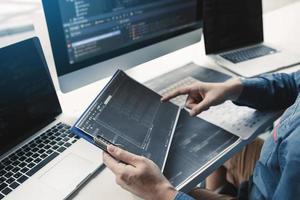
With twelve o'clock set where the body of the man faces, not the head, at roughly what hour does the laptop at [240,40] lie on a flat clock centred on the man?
The laptop is roughly at 3 o'clock from the man.

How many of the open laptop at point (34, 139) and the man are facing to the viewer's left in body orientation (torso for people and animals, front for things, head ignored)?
1

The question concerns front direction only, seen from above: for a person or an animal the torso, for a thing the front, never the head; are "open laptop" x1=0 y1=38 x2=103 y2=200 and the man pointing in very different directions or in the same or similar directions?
very different directions

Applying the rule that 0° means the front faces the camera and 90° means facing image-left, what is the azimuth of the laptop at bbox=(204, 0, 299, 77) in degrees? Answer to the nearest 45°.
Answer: approximately 315°

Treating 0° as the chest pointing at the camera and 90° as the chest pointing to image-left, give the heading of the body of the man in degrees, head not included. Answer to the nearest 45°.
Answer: approximately 90°

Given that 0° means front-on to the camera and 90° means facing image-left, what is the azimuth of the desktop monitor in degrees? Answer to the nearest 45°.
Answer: approximately 315°
